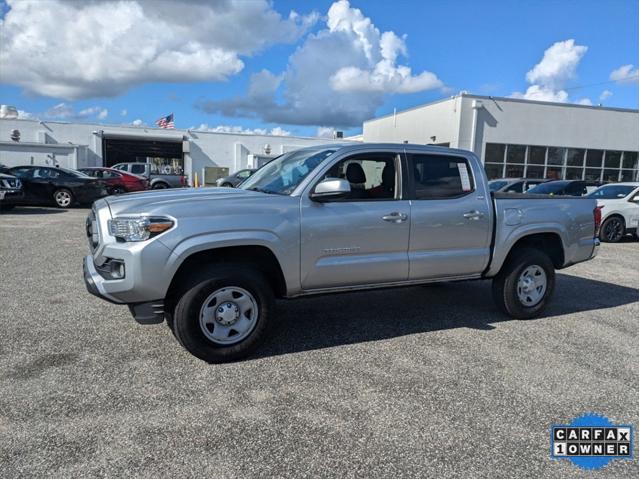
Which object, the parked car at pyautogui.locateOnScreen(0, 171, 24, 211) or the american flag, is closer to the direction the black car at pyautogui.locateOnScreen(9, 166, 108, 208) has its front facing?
the parked car

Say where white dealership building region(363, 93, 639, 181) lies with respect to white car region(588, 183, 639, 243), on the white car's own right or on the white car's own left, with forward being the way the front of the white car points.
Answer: on the white car's own right

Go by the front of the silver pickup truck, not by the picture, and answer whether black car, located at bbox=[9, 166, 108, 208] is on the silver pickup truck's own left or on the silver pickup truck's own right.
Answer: on the silver pickup truck's own right

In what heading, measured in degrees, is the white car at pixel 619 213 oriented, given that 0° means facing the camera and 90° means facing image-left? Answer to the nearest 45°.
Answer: approximately 45°

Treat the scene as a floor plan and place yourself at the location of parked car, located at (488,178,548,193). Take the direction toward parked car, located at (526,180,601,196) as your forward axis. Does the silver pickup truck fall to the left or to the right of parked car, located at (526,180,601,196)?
right

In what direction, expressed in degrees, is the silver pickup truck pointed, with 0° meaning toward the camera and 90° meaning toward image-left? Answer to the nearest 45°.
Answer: approximately 45°
